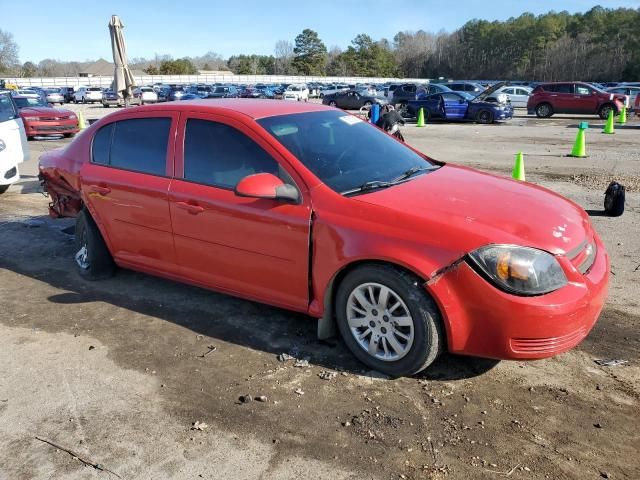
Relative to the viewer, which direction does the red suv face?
to the viewer's right

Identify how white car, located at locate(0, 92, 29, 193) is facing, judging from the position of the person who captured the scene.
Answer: facing the viewer and to the right of the viewer

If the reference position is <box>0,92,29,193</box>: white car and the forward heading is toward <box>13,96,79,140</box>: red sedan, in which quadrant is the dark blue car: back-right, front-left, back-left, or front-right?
front-right

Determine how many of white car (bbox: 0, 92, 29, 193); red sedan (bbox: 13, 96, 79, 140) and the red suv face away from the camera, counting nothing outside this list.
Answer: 0

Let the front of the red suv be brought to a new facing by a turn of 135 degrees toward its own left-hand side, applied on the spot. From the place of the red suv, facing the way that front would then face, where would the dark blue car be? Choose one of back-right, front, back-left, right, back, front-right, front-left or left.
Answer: left

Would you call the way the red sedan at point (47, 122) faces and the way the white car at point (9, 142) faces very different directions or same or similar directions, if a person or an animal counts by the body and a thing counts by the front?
same or similar directions

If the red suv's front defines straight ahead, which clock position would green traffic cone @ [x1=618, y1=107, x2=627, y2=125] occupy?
The green traffic cone is roughly at 2 o'clock from the red suv.

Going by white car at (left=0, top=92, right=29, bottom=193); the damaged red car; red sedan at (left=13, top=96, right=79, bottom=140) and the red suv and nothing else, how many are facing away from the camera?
0

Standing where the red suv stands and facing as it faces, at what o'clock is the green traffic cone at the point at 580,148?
The green traffic cone is roughly at 3 o'clock from the red suv.

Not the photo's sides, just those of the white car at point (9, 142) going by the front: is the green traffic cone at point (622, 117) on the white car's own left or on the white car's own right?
on the white car's own left

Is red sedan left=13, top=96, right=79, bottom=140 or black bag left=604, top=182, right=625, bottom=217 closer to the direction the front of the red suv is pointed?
the black bag

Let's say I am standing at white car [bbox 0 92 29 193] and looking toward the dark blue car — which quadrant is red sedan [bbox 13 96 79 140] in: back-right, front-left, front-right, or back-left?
front-left

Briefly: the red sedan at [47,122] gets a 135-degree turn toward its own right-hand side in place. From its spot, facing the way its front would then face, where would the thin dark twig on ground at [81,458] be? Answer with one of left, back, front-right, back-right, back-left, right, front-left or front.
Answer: left

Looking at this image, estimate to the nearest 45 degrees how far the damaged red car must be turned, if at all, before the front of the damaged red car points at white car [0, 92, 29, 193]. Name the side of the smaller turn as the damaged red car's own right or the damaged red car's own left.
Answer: approximately 180°

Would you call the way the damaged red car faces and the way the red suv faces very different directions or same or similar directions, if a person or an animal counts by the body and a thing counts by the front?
same or similar directions

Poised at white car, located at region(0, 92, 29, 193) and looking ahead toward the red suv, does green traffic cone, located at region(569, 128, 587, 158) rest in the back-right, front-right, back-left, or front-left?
front-right

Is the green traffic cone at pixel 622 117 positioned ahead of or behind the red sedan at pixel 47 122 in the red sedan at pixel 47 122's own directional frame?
ahead
